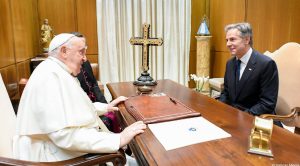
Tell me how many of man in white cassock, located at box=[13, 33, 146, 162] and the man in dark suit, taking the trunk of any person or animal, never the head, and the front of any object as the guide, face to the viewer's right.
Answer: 1

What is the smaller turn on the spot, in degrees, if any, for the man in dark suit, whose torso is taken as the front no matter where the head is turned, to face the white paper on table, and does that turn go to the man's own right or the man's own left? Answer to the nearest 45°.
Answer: approximately 45° to the man's own left

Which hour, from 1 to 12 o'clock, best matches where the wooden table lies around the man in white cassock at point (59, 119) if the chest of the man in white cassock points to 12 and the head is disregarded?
The wooden table is roughly at 1 o'clock from the man in white cassock.

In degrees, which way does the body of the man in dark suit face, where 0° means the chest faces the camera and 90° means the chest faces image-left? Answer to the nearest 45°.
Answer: approximately 45°

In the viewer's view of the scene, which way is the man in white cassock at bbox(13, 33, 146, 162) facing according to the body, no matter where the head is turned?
to the viewer's right

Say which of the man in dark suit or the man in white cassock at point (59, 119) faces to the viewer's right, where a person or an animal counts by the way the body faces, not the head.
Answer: the man in white cassock

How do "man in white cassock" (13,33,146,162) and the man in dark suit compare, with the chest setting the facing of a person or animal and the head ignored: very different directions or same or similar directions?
very different directions
